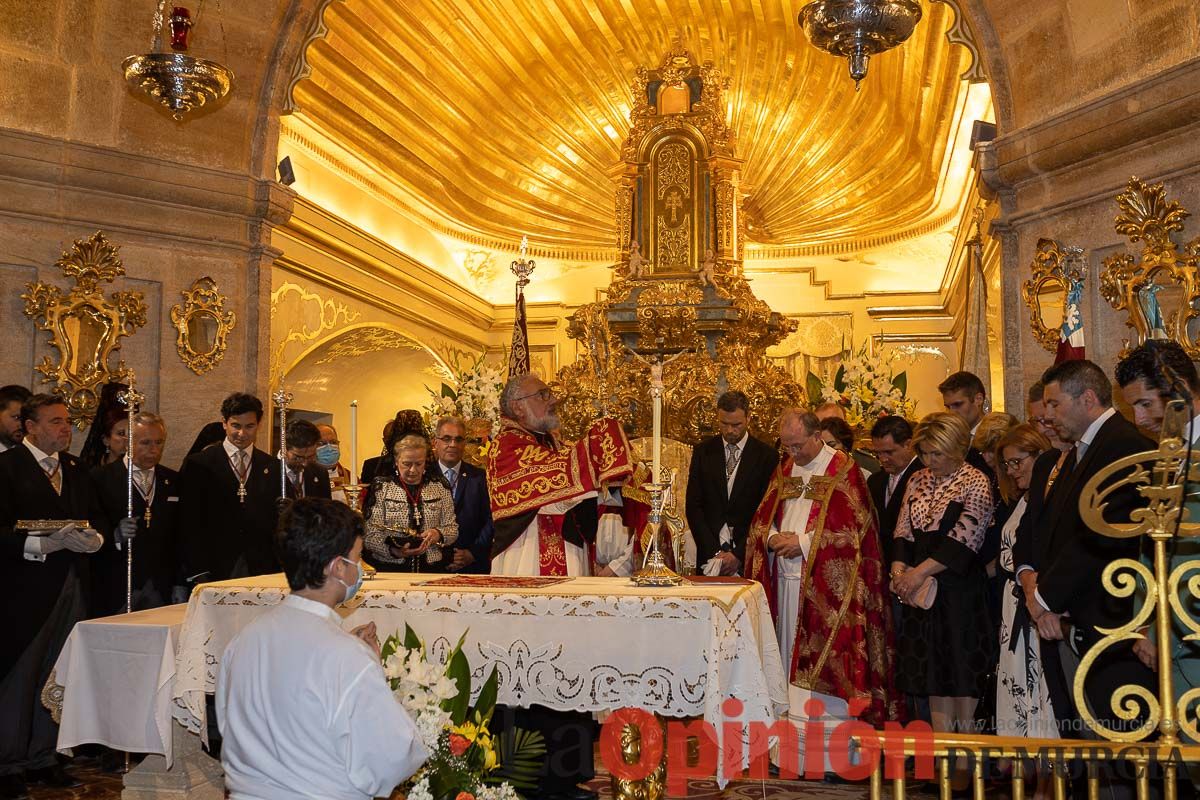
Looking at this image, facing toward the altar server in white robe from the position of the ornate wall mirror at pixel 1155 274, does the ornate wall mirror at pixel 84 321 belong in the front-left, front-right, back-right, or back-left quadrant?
front-right

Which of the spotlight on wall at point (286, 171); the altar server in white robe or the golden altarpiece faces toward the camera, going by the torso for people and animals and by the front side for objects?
the golden altarpiece

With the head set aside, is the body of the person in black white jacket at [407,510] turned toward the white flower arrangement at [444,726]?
yes

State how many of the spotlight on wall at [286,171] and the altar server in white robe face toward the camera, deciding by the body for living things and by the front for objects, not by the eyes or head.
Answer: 0

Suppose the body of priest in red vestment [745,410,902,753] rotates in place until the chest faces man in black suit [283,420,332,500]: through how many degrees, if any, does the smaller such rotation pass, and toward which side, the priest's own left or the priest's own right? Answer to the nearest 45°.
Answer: approximately 45° to the priest's own right

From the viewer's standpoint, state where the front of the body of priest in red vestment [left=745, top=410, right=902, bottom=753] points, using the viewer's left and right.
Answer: facing the viewer and to the left of the viewer

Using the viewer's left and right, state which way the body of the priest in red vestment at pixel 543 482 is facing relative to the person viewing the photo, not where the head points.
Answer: facing the viewer and to the right of the viewer

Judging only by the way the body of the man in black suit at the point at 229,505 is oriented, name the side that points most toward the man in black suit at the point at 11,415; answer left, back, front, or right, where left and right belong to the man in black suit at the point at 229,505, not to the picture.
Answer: right

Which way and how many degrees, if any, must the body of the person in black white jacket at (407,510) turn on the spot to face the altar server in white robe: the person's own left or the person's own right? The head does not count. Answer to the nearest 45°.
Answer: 0° — they already face them

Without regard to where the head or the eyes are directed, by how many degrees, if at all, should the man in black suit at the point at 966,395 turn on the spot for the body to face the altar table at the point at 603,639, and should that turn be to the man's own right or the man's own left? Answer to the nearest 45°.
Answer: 0° — they already face it

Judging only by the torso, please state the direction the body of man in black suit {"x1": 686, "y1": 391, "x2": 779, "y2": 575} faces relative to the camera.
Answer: toward the camera

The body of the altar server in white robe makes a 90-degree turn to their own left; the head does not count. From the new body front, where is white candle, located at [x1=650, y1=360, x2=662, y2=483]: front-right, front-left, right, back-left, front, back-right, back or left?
right

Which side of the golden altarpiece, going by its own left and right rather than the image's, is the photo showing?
front
